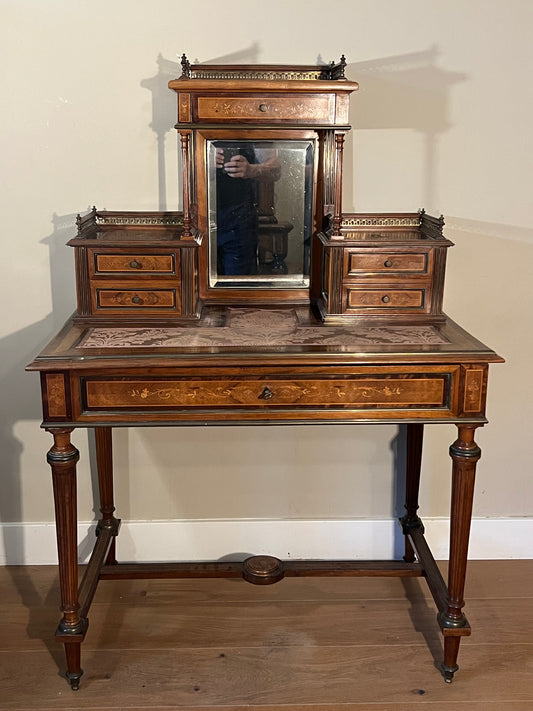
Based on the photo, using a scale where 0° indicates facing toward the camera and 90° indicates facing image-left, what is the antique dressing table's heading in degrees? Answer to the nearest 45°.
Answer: approximately 0°
